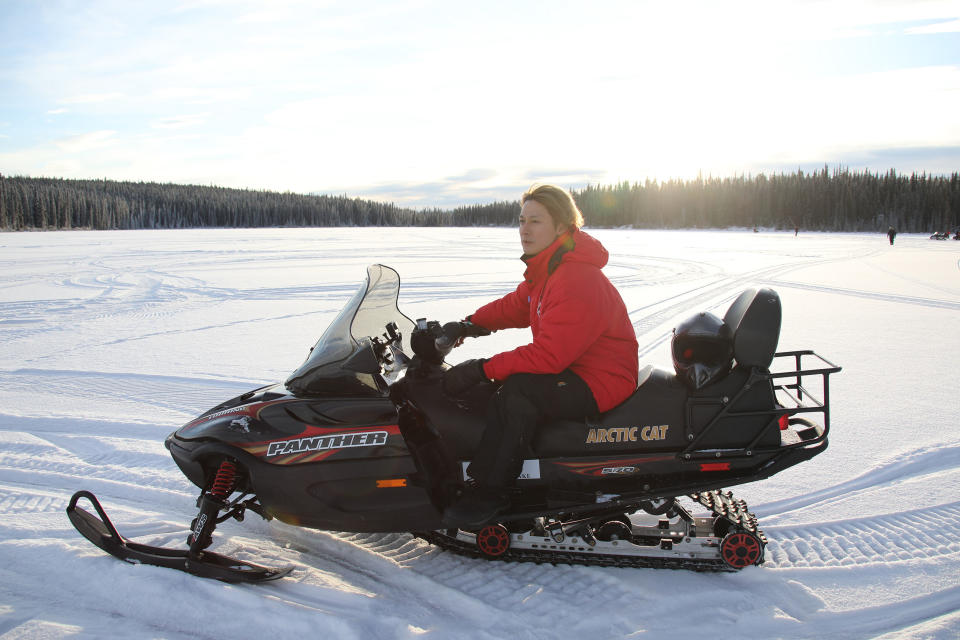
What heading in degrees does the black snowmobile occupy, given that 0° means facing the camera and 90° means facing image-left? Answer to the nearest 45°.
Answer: approximately 90°

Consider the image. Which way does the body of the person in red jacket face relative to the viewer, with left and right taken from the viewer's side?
facing to the left of the viewer

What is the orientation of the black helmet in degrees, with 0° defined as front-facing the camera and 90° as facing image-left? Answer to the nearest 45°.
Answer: approximately 0°
